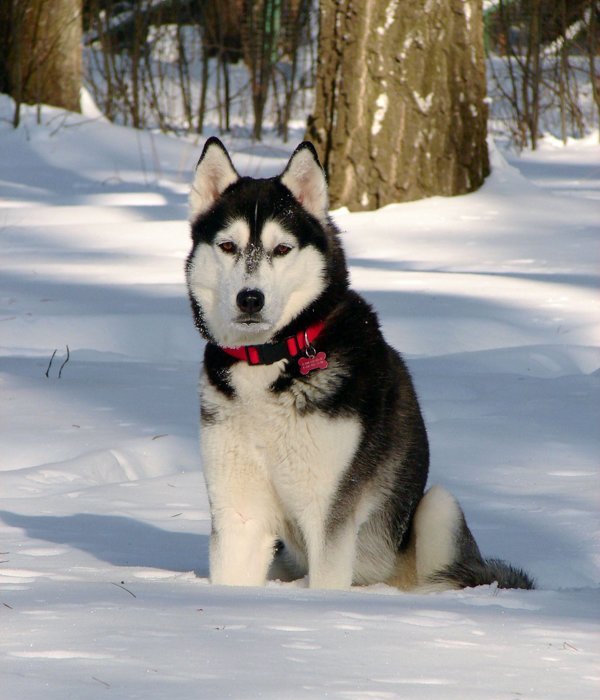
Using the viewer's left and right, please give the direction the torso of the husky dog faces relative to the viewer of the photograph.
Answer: facing the viewer and to the left of the viewer

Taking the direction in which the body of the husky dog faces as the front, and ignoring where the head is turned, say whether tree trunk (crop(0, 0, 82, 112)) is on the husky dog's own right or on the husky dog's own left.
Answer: on the husky dog's own right

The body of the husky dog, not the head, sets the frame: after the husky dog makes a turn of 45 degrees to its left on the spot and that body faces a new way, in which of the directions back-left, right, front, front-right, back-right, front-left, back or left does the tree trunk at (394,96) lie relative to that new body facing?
back
